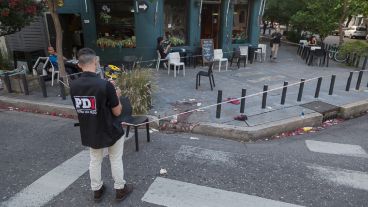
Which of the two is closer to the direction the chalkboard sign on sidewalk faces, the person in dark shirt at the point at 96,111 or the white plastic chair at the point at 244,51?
the person in dark shirt

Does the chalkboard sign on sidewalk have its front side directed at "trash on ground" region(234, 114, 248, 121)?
yes

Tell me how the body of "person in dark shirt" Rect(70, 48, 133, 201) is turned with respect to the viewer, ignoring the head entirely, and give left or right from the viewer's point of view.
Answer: facing away from the viewer and to the right of the viewer

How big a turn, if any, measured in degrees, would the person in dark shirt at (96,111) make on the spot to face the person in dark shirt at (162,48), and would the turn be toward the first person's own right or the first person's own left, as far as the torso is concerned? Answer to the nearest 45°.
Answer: approximately 45° to the first person's own left

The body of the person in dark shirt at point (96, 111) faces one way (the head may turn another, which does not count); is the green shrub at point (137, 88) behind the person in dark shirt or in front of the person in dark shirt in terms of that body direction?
in front

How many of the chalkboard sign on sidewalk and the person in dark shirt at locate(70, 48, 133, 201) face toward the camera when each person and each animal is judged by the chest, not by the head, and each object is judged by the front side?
1

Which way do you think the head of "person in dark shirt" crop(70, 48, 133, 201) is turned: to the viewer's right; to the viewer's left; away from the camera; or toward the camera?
away from the camera

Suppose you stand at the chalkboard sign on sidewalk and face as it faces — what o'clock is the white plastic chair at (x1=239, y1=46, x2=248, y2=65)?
The white plastic chair is roughly at 8 o'clock from the chalkboard sign on sidewalk.

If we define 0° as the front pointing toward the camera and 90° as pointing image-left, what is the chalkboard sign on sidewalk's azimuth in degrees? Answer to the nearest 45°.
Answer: approximately 0°

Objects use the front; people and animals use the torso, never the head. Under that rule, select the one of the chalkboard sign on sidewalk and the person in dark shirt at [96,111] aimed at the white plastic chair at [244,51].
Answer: the person in dark shirt

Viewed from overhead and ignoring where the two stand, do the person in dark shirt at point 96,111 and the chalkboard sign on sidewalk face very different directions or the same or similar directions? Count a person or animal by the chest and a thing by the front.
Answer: very different directions

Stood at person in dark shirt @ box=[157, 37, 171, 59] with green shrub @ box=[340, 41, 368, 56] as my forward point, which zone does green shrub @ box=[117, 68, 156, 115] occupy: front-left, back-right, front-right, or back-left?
back-right
